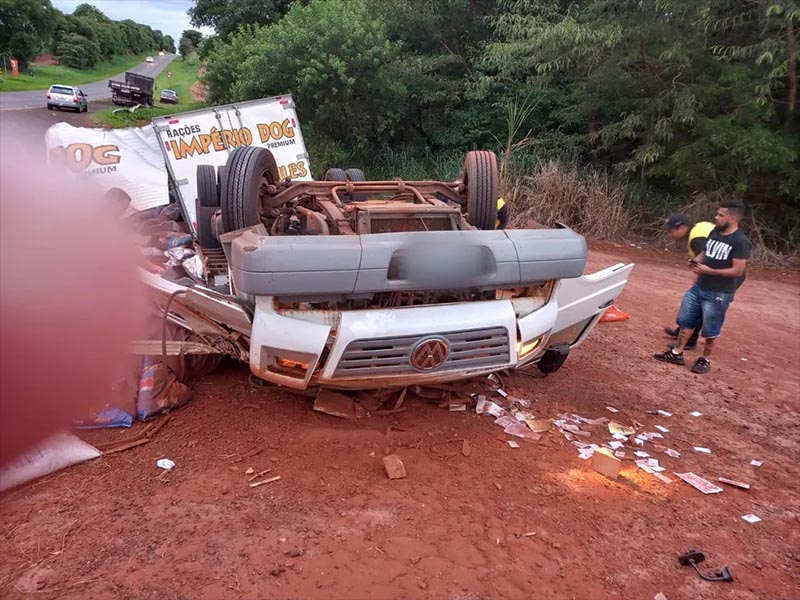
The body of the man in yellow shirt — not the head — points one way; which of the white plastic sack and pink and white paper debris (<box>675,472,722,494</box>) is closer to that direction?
the white plastic sack

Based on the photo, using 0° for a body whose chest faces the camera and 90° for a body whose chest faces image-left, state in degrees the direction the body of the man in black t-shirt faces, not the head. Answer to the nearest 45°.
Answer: approximately 45°

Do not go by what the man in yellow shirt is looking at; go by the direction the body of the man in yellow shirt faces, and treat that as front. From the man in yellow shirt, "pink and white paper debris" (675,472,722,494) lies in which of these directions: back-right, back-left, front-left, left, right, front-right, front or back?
left

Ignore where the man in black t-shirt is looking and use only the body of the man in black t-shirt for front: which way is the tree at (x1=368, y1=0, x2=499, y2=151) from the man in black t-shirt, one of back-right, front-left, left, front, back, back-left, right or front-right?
right

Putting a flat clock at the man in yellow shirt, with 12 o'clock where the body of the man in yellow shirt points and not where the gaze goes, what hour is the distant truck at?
The distant truck is roughly at 1 o'clock from the man in yellow shirt.

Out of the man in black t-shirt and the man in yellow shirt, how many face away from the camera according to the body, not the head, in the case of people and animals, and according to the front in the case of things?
0

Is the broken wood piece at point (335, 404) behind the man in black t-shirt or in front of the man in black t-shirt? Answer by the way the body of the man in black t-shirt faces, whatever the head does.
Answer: in front

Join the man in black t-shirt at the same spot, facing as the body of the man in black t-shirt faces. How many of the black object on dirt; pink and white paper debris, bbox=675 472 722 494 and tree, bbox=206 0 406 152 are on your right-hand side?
1

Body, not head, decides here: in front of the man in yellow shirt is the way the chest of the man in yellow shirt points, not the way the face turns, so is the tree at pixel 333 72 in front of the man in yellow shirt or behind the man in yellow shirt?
in front

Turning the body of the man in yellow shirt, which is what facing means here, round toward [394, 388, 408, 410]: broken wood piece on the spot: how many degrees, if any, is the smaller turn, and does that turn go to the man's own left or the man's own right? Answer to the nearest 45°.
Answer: approximately 45° to the man's own left

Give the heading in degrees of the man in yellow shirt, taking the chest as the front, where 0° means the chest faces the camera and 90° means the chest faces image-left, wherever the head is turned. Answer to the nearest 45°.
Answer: approximately 90°

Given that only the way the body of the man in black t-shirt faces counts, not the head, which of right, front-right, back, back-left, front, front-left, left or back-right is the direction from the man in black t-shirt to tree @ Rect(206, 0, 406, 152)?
right

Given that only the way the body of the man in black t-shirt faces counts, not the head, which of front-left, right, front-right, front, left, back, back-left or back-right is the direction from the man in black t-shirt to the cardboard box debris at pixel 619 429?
front-left
